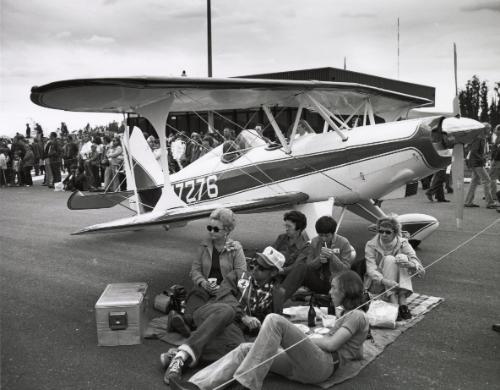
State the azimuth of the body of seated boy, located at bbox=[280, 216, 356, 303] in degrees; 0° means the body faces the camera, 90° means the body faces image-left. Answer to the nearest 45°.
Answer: approximately 45°

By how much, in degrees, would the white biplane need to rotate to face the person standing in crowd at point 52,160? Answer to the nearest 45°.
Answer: approximately 180°

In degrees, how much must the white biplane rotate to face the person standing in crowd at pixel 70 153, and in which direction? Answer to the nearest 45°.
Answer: approximately 180°

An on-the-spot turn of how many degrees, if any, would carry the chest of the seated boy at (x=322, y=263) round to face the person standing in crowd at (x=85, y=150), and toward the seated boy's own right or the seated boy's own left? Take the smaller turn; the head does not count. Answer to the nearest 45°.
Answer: approximately 90° to the seated boy's own right

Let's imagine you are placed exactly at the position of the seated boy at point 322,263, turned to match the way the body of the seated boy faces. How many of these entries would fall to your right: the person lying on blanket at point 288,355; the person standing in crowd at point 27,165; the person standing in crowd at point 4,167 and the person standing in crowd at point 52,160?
3

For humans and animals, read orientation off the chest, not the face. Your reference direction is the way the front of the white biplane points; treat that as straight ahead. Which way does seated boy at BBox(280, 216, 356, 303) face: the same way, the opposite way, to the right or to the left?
to the right

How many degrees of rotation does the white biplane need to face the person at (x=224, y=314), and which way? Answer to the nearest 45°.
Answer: approximately 45° to its right

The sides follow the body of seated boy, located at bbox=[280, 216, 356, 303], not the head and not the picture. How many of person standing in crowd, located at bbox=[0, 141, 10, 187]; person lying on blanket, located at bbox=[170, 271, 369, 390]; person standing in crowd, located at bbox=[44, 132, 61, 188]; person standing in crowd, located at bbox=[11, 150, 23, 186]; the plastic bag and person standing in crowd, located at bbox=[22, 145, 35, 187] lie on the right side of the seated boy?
4

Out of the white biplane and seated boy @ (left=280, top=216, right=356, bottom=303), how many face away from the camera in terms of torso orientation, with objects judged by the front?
0

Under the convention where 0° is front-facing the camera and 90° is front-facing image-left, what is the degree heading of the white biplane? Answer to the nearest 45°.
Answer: approximately 315°

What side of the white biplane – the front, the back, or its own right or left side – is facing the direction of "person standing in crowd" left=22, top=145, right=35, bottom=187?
back

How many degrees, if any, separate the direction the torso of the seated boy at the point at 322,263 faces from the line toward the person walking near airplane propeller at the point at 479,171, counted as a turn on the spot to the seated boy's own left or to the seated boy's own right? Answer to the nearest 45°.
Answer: approximately 180°
